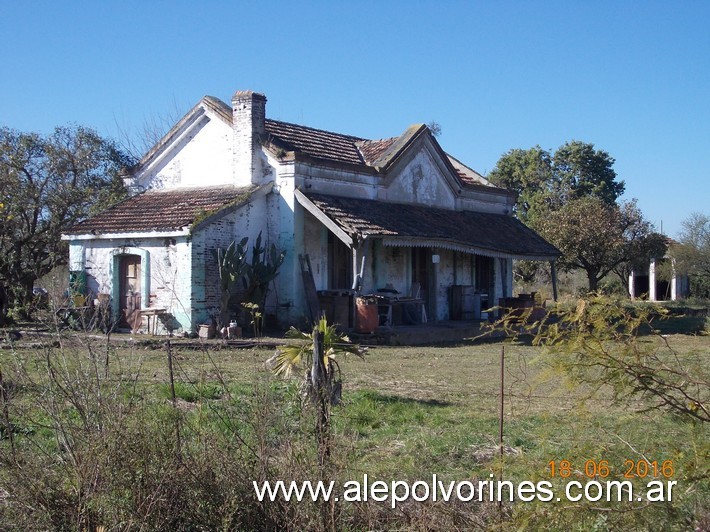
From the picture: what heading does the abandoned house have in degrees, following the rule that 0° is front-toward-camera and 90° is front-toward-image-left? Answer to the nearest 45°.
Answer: approximately 315°

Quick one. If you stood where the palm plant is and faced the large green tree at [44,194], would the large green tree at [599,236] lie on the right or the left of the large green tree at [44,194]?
right

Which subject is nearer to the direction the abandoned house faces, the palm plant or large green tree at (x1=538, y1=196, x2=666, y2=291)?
the palm plant

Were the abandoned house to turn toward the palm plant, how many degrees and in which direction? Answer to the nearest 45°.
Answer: approximately 45° to its right

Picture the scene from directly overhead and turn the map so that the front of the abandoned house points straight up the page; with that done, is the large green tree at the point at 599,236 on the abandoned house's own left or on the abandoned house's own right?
on the abandoned house's own left

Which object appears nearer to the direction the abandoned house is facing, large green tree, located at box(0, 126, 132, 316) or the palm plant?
the palm plant
